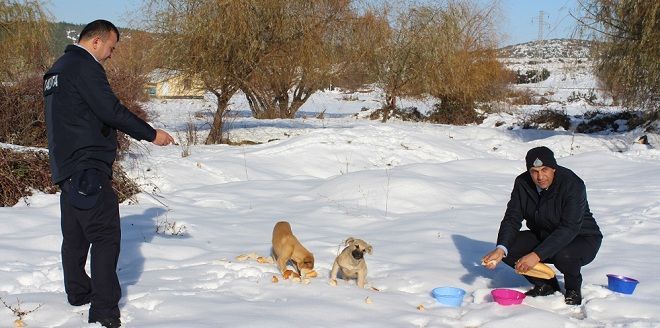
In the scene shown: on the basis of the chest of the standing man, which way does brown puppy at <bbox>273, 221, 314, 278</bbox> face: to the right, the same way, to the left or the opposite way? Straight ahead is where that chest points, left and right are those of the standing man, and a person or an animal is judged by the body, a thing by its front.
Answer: to the right

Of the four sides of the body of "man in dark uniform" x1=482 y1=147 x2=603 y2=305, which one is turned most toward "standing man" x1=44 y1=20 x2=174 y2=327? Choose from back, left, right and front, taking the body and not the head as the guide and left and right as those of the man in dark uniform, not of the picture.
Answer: front

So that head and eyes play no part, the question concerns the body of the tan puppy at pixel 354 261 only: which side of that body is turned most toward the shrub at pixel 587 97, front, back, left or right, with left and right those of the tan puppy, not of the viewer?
back

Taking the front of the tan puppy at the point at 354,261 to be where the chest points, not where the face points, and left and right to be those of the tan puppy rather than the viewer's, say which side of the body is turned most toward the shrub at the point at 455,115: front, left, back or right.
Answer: back

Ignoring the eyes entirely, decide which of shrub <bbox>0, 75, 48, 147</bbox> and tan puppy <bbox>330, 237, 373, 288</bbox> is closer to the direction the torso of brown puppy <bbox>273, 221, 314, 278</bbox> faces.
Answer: the tan puppy

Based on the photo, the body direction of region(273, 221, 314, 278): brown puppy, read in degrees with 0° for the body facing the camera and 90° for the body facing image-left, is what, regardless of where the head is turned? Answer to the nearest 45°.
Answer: approximately 315°

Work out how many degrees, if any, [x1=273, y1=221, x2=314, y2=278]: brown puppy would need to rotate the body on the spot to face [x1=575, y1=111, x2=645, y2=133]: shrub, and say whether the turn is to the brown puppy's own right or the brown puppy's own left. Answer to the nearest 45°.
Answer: approximately 90° to the brown puppy's own left

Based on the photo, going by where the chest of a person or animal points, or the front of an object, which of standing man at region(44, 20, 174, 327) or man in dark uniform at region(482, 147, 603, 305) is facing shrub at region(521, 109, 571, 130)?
the standing man

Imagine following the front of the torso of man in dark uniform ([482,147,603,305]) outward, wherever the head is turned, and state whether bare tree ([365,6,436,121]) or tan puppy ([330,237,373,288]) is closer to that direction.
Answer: the tan puppy

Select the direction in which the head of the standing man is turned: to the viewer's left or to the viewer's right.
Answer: to the viewer's right

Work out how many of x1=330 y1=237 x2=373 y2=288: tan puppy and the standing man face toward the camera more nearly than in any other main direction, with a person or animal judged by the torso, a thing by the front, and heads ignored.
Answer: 1

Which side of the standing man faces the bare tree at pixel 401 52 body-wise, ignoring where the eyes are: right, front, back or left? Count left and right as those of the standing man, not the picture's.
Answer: front
